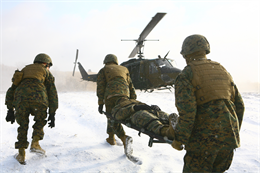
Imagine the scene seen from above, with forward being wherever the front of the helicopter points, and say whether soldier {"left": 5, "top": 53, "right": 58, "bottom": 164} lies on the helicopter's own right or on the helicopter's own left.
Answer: on the helicopter's own right

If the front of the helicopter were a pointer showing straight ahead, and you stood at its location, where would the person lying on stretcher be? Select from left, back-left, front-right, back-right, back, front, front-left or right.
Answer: front-right

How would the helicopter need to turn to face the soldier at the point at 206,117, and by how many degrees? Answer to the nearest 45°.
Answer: approximately 45° to its right

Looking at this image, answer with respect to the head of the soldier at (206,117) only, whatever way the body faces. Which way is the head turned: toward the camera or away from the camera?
away from the camera

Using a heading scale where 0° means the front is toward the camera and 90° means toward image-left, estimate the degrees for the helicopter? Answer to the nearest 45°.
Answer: approximately 315°

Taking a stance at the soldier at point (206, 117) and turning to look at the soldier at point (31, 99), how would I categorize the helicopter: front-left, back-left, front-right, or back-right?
front-right
